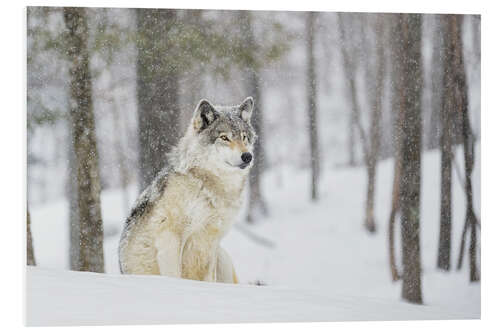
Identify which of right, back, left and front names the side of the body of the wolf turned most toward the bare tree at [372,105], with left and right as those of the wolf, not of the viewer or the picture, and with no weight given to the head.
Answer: left

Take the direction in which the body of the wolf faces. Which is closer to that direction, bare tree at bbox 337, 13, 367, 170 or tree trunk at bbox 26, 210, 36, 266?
the bare tree

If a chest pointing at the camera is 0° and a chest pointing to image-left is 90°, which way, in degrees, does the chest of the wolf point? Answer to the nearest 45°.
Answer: approximately 315°

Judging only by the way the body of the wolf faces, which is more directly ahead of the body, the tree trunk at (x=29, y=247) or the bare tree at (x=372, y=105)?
the bare tree

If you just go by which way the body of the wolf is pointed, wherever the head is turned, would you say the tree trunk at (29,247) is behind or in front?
behind
